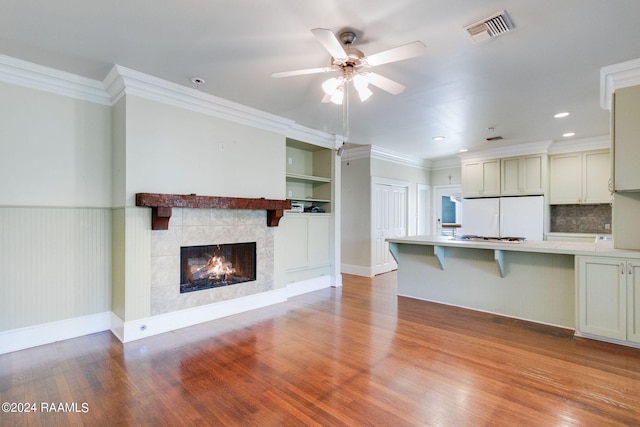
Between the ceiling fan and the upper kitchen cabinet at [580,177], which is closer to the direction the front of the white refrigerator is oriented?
the ceiling fan

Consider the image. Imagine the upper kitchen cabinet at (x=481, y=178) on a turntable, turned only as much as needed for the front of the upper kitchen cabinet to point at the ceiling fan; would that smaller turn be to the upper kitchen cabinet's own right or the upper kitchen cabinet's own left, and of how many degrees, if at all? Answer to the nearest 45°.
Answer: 0° — it already faces it

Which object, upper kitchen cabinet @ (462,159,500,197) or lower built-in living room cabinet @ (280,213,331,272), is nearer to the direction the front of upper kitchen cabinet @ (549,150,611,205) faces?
the lower built-in living room cabinet

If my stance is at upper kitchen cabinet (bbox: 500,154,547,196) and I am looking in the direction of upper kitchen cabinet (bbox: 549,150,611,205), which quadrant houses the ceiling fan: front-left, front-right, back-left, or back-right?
back-right

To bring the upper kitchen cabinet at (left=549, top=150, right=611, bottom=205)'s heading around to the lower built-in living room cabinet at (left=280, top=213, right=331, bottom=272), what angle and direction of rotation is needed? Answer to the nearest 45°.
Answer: approximately 45° to its right

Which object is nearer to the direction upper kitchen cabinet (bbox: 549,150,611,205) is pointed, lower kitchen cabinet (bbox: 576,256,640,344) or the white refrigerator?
the lower kitchen cabinet

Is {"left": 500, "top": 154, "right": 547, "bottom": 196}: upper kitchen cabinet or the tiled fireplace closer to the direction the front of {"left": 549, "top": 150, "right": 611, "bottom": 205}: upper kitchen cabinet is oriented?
the tiled fireplace

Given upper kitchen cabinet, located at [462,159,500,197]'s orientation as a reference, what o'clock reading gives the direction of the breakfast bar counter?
The breakfast bar counter is roughly at 12 o'clock from the upper kitchen cabinet.

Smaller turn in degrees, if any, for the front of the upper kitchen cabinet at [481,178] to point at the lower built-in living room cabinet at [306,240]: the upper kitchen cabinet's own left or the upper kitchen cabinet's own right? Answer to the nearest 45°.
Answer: approximately 45° to the upper kitchen cabinet's own right
